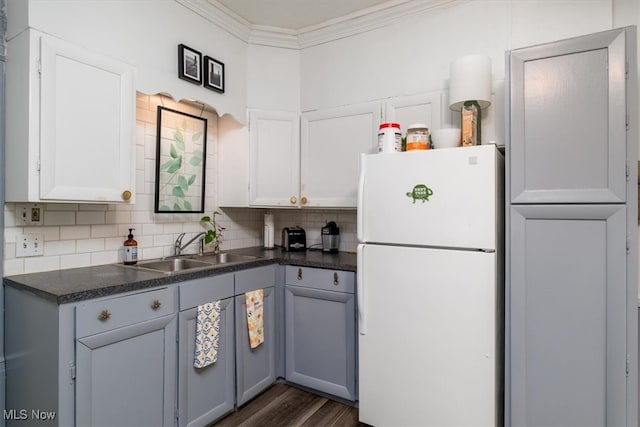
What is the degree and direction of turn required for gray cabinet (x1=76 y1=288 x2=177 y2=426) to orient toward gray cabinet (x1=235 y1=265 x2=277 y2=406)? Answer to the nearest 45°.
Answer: approximately 90° to its left

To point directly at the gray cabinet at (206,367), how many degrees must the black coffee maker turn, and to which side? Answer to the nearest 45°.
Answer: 0° — it already faces it

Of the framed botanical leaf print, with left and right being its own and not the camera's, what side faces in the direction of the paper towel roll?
left

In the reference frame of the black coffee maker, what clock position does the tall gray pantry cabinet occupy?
The tall gray pantry cabinet is roughly at 9 o'clock from the black coffee maker.

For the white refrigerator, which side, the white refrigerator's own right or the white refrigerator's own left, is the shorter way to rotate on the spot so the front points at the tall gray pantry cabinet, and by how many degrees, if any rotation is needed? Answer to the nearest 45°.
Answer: approximately 90° to the white refrigerator's own left

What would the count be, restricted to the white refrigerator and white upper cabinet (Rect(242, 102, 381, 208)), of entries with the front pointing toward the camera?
2

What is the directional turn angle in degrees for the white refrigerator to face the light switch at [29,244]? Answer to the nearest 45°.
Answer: approximately 90° to its right

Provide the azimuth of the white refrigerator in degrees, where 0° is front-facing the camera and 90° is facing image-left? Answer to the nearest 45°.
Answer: approximately 0°

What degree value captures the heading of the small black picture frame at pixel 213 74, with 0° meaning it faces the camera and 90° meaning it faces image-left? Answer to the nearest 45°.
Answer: approximately 315°

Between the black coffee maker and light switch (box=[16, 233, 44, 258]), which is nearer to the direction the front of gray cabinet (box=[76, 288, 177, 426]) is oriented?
the black coffee maker

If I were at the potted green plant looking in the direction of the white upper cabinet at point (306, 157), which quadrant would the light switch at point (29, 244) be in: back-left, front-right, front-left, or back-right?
back-right
